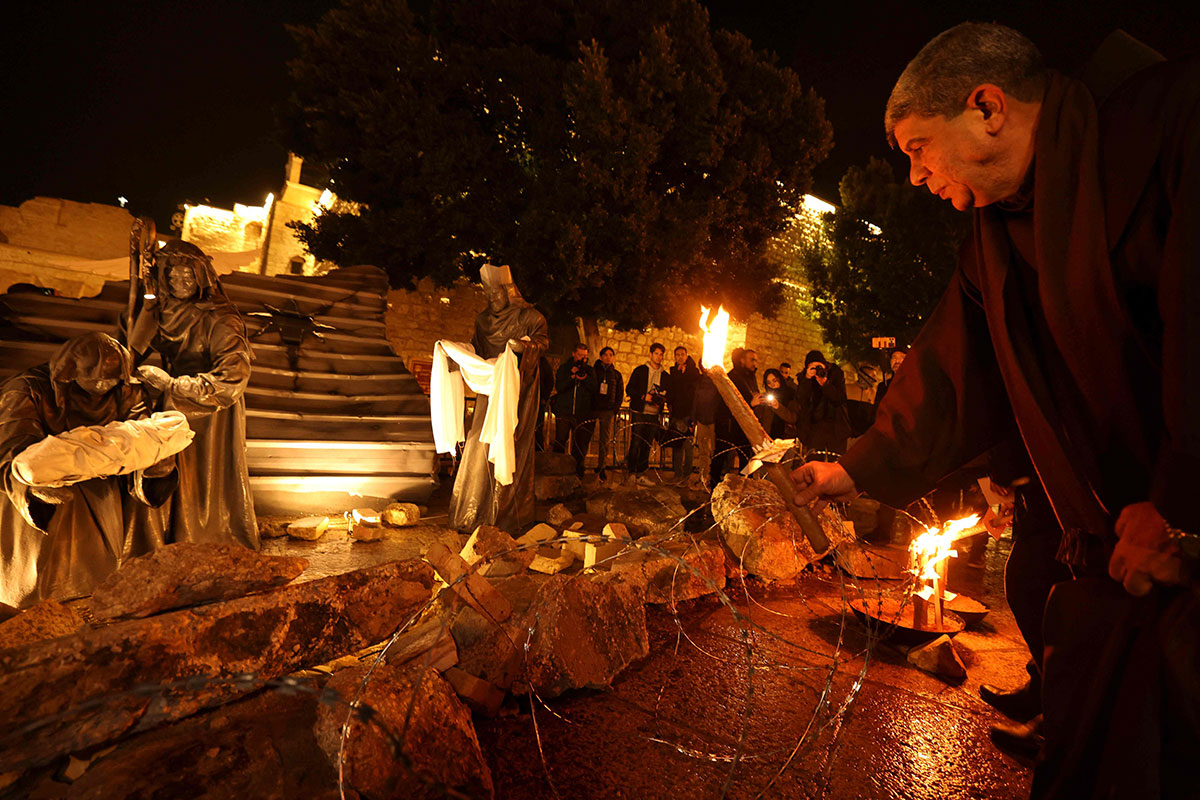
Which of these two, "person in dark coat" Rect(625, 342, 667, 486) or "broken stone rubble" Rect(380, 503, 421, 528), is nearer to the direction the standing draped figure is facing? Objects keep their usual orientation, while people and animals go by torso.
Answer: the broken stone rubble

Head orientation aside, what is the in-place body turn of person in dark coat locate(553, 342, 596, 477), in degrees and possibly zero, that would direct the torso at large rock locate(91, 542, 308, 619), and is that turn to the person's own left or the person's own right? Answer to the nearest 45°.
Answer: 0° — they already face it

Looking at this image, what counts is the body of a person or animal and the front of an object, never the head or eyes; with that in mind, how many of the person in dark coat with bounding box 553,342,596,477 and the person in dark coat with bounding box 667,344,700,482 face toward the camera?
2

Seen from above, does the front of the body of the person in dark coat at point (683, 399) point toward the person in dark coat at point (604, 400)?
no

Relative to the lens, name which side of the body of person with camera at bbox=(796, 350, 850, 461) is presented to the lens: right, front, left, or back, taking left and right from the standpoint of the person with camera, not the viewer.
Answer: front

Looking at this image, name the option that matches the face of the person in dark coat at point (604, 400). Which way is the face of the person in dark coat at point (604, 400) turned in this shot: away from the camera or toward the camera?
toward the camera

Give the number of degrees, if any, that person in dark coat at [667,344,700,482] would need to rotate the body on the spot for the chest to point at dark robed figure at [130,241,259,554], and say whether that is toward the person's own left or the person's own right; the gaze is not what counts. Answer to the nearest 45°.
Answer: approximately 45° to the person's own right

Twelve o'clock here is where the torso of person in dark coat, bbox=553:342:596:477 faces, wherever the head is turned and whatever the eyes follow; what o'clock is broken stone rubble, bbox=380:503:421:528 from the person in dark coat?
The broken stone rubble is roughly at 1 o'clock from the person in dark coat.

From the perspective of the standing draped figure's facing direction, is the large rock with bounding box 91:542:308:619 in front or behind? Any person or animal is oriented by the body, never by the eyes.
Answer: in front

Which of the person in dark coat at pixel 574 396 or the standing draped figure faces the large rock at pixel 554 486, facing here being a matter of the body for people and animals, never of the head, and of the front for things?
the person in dark coat

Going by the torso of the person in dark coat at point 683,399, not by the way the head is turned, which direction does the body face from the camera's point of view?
toward the camera

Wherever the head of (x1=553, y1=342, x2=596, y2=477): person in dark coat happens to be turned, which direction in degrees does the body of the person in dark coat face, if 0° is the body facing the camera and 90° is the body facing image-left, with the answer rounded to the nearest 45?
approximately 0°

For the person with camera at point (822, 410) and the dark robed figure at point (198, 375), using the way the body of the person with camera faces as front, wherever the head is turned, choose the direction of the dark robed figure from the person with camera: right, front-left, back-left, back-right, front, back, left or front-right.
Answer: front-right

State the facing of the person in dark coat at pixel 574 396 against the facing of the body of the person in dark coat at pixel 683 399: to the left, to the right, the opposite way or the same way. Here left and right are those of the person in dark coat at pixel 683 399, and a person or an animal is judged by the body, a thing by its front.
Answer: the same way
